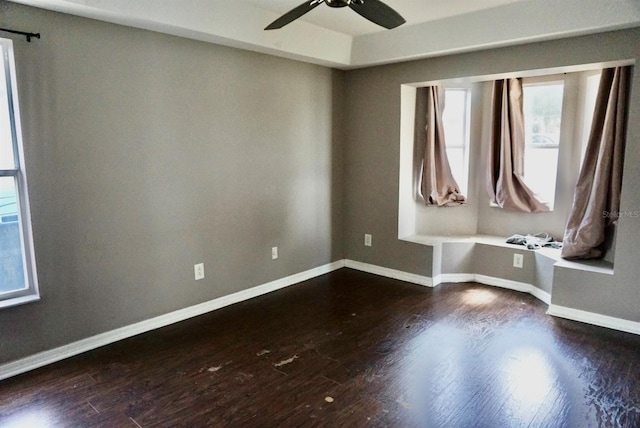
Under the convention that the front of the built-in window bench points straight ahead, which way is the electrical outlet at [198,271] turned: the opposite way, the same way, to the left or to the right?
to the left

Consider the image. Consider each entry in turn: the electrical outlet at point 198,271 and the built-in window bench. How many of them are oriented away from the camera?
0

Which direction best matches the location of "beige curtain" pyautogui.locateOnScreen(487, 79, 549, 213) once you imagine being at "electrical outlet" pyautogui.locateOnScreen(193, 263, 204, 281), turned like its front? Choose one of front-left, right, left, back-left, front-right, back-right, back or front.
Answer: front-left

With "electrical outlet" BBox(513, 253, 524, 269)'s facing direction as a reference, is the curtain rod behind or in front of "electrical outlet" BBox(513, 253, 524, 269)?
in front

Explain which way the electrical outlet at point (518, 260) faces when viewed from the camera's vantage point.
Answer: facing the viewer and to the left of the viewer

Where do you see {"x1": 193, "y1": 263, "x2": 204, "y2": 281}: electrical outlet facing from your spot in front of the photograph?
facing the viewer and to the right of the viewer

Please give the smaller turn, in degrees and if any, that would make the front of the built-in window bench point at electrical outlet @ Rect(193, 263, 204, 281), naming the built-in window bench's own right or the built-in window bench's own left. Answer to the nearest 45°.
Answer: approximately 45° to the built-in window bench's own right

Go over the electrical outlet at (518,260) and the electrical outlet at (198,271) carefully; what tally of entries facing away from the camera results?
0

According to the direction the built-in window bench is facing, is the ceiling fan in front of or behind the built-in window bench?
in front

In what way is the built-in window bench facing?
toward the camera
